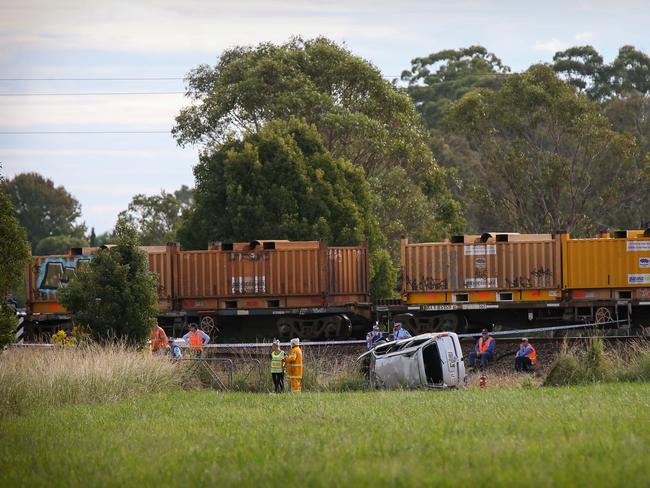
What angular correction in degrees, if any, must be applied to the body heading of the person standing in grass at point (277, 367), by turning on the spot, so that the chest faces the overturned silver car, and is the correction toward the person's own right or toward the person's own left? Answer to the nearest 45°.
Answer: approximately 45° to the person's own left

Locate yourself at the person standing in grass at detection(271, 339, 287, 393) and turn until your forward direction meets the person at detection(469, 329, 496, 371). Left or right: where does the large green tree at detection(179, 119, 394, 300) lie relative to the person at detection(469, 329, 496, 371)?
left

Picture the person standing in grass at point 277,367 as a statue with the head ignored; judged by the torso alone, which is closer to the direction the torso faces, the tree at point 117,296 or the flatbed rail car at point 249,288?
the flatbed rail car

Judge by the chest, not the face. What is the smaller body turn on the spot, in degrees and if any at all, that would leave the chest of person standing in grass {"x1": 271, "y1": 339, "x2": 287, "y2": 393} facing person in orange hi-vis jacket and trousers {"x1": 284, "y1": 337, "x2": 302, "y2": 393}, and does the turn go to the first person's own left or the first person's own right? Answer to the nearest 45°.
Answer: approximately 45° to the first person's own right

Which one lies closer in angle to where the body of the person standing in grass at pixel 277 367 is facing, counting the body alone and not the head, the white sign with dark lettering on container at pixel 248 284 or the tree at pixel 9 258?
the white sign with dark lettering on container
